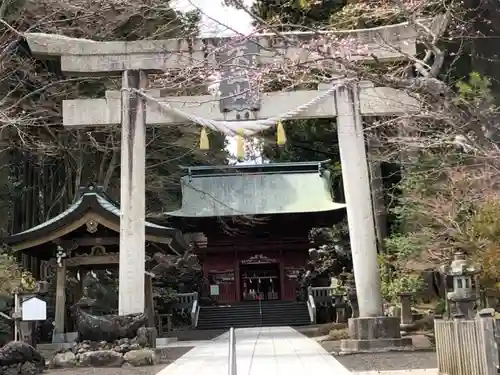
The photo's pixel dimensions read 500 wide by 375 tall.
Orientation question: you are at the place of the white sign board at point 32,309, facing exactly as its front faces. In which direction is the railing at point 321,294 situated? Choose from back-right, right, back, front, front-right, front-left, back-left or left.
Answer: back-left

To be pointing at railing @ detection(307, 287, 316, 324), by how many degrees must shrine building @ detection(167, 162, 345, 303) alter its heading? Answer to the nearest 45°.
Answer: approximately 45° to its left

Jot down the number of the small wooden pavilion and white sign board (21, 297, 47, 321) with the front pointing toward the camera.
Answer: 2

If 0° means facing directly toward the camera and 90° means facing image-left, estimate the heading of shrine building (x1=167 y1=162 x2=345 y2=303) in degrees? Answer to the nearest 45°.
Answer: approximately 0°

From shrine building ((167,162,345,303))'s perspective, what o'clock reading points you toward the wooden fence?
The wooden fence is roughly at 12 o'clock from the shrine building.

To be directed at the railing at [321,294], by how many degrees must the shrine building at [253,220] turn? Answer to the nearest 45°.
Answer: approximately 45° to its left

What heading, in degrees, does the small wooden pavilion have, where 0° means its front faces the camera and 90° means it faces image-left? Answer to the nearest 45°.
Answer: approximately 0°
